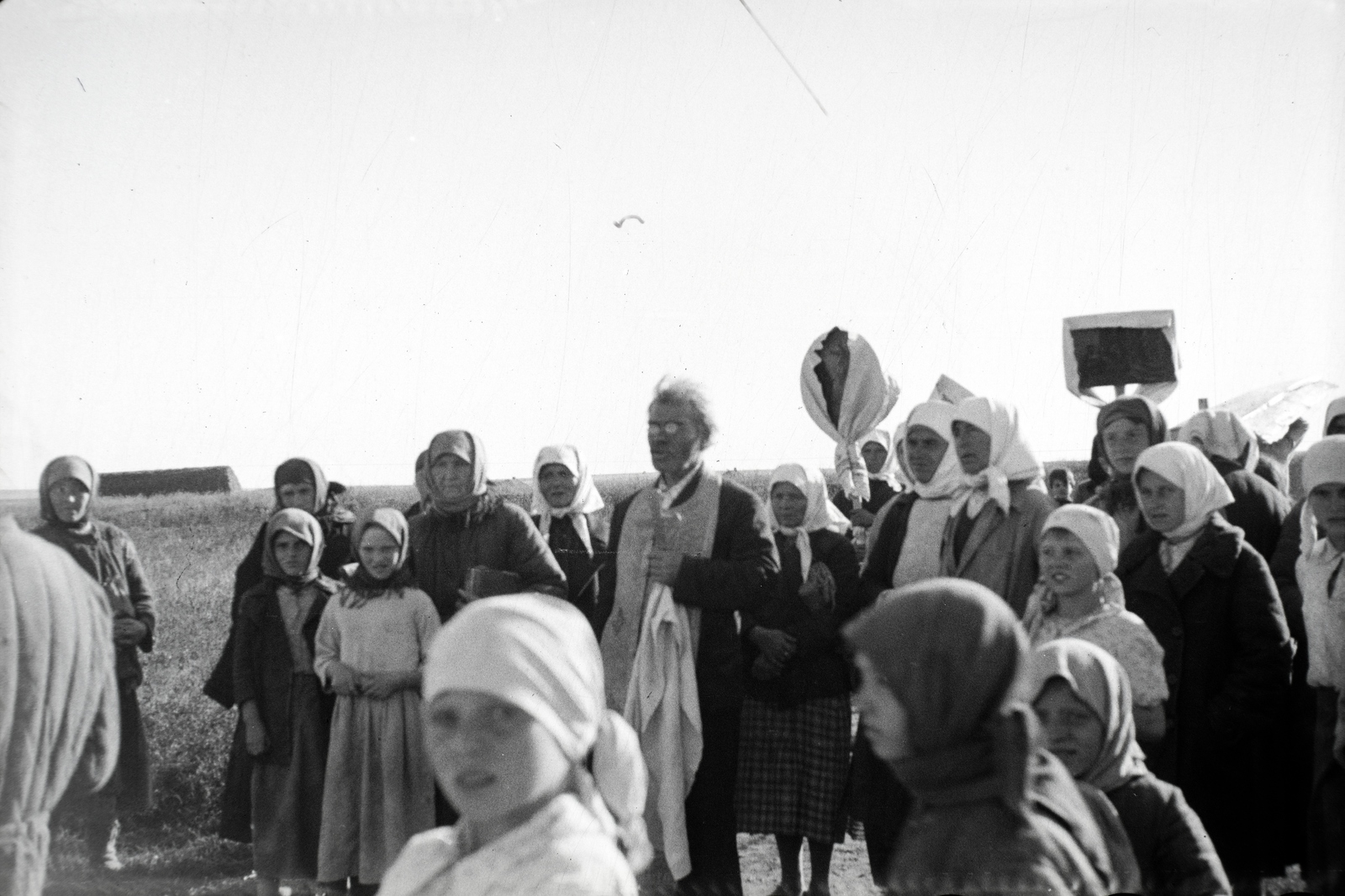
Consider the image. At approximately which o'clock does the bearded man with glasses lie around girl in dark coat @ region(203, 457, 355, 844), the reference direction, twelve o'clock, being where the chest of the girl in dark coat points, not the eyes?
The bearded man with glasses is roughly at 10 o'clock from the girl in dark coat.

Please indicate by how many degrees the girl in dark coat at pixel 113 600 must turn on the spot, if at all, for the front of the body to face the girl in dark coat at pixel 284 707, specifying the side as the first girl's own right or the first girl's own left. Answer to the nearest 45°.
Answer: approximately 45° to the first girl's own left

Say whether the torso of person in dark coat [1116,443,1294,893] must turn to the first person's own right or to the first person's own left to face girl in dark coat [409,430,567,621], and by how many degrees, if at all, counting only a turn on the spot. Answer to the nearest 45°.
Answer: approximately 45° to the first person's own right

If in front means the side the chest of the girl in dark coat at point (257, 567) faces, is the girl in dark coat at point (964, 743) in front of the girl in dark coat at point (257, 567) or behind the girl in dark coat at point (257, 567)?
in front

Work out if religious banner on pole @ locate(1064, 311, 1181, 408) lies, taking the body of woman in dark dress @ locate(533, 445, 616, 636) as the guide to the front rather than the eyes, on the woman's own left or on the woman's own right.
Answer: on the woman's own left

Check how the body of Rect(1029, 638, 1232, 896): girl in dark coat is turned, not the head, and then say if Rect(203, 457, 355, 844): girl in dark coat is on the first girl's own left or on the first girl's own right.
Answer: on the first girl's own right

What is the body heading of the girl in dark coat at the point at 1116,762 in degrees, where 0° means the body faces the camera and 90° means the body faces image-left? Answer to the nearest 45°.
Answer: approximately 45°

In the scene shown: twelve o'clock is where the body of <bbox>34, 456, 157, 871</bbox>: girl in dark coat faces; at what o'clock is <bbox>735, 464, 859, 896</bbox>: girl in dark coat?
<bbox>735, 464, 859, 896</bbox>: girl in dark coat is roughly at 10 o'clock from <bbox>34, 456, 157, 871</bbox>: girl in dark coat.
